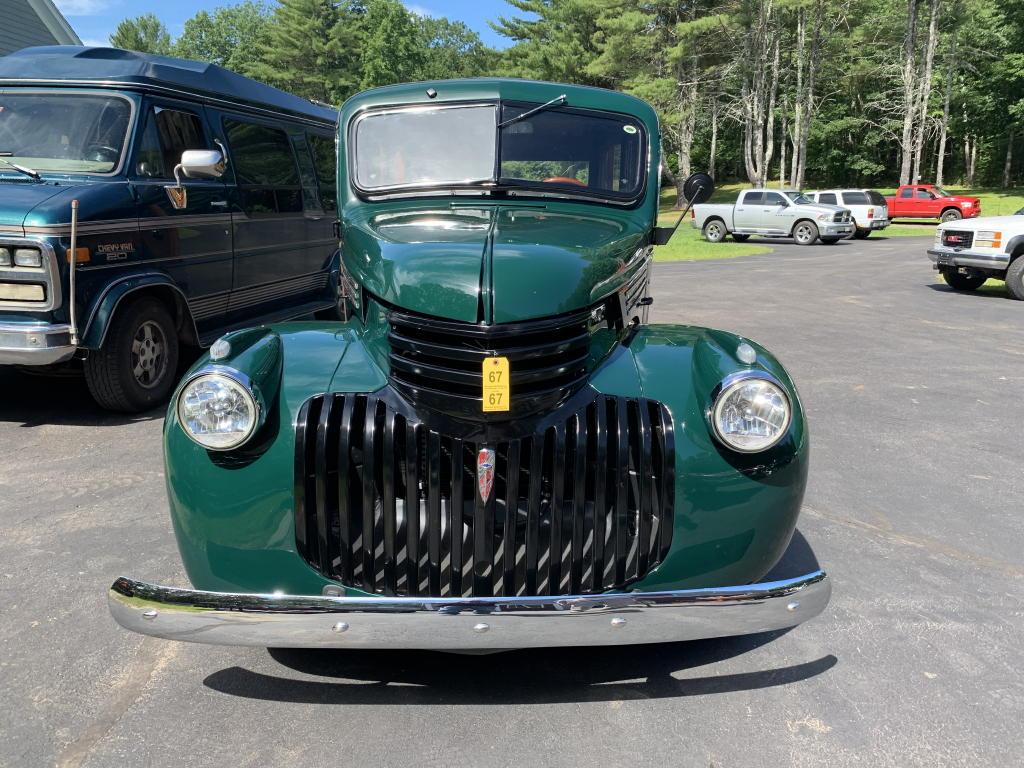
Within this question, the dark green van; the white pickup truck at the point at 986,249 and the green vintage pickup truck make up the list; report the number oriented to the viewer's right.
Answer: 0

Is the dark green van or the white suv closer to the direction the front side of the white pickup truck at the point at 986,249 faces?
the dark green van

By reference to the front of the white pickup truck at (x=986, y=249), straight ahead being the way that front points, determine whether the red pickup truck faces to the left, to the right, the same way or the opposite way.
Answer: to the left

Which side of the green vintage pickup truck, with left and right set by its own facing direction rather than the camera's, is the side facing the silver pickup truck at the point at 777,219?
back

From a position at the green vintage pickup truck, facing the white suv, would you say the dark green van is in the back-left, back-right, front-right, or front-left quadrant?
front-left

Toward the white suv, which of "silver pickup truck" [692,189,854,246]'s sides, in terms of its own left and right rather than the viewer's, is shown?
left

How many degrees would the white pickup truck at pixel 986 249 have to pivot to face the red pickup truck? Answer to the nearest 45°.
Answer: approximately 135° to its right

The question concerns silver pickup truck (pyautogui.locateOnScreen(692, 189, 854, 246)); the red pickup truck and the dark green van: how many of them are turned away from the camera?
0

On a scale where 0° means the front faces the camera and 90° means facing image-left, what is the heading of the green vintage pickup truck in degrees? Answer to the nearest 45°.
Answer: approximately 0°

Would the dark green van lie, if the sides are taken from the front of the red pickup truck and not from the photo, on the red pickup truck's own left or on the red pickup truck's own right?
on the red pickup truck's own right

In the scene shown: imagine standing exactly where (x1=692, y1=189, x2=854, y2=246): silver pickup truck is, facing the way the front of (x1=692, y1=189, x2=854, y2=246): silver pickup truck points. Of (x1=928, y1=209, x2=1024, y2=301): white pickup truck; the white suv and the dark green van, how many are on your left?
1

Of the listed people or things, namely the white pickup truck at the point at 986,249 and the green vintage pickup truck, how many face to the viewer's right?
0

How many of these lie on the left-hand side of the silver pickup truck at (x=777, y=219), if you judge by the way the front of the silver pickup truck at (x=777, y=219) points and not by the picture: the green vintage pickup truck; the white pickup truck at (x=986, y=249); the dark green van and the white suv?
1

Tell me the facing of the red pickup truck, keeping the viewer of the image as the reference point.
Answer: facing the viewer and to the right of the viewer
